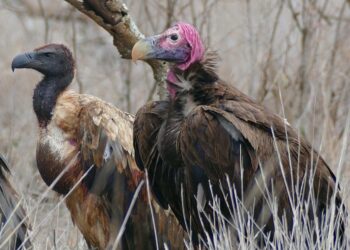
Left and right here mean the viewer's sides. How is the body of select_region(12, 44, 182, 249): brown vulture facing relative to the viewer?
facing to the left of the viewer

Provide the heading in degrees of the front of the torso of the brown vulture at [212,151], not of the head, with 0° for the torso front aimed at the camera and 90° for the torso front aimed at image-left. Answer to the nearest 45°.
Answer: approximately 45°

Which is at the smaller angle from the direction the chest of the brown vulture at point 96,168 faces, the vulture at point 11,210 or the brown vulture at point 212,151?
the vulture
